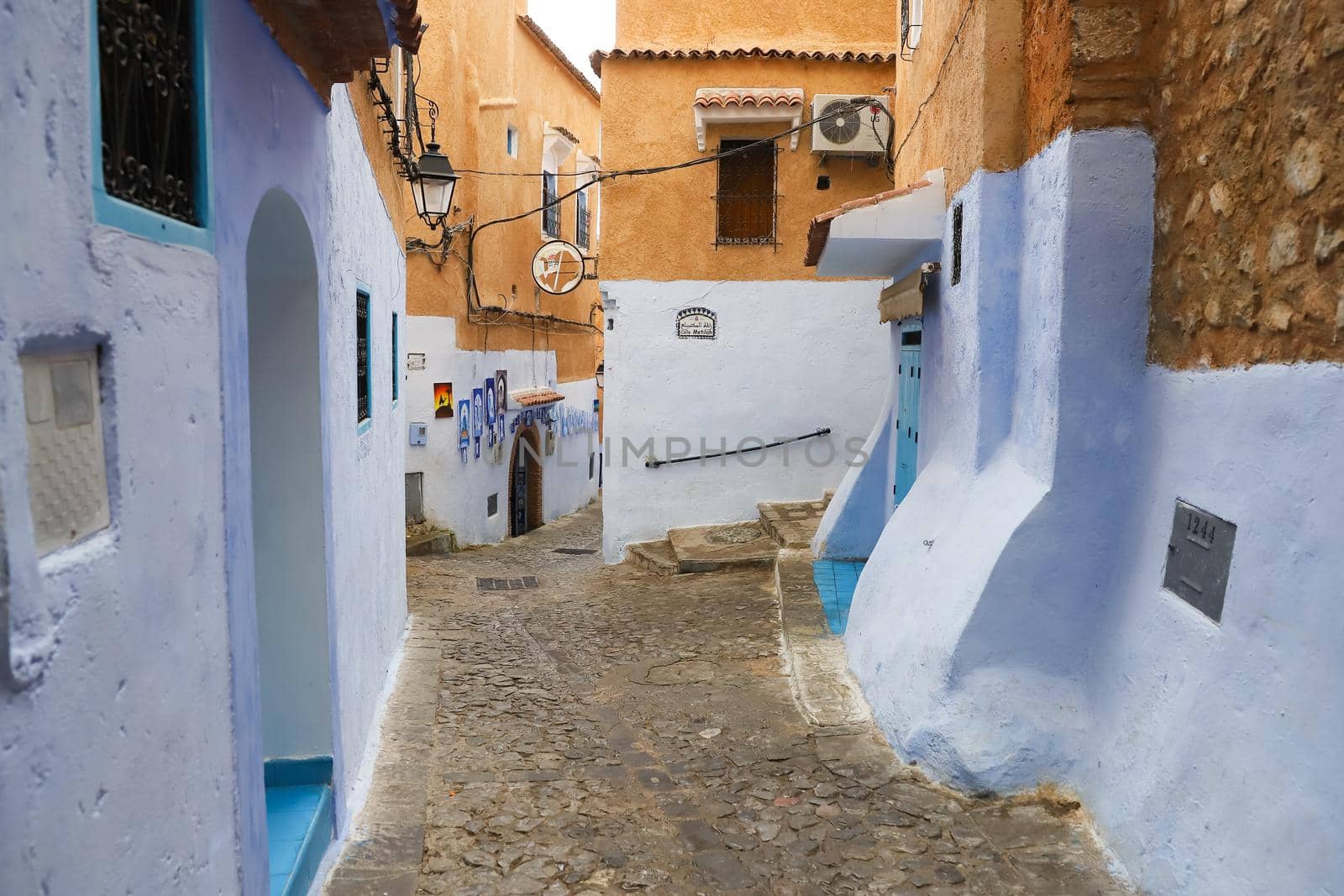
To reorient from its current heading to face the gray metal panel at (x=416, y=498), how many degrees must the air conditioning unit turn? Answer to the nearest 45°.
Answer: approximately 90° to its right

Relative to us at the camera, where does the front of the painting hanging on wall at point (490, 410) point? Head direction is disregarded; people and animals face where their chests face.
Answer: facing the viewer and to the right of the viewer

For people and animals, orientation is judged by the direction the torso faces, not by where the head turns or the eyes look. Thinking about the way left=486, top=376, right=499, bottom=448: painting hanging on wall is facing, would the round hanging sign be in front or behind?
in front

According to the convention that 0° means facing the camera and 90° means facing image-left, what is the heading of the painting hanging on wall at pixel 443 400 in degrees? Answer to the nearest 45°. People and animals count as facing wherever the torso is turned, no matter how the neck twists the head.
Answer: approximately 0°

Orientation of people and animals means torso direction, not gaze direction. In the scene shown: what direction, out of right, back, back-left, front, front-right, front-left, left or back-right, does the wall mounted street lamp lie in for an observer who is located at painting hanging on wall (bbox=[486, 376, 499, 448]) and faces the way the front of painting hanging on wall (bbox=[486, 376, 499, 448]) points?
front-right

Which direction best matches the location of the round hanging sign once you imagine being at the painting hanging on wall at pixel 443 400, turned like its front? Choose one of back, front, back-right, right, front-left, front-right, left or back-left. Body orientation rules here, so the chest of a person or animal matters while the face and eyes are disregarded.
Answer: front-left

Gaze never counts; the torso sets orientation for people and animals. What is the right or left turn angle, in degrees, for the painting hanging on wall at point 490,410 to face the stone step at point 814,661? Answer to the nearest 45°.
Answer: approximately 45° to its right

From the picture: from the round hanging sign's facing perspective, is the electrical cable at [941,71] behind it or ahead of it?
ahead

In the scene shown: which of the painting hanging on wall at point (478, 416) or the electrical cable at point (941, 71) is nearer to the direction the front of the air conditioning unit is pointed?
the electrical cable

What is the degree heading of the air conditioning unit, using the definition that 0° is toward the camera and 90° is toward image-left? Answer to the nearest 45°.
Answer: approximately 0°
